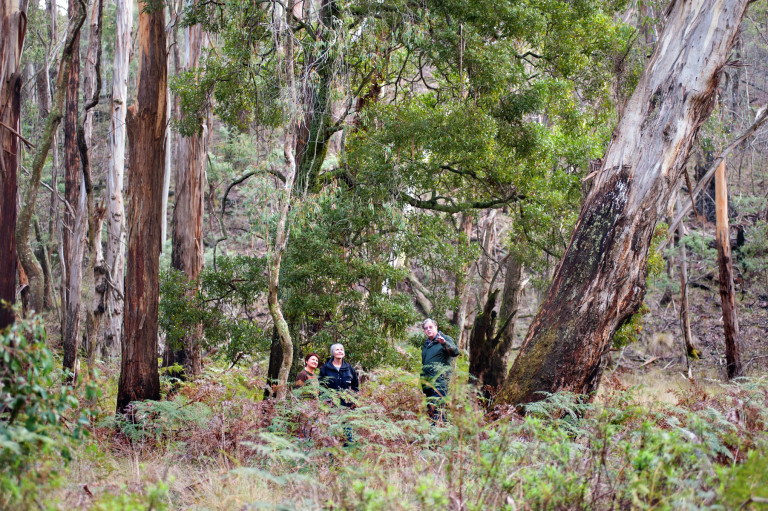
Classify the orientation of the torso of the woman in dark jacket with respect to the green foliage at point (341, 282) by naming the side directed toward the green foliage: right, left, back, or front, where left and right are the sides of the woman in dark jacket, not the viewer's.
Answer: back

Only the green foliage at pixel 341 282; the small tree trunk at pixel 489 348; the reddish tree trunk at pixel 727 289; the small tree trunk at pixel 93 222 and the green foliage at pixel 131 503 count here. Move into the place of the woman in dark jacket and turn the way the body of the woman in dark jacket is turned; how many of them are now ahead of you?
1

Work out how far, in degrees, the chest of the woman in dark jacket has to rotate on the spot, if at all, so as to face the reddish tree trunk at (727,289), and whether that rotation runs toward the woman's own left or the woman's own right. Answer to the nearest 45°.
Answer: approximately 135° to the woman's own left

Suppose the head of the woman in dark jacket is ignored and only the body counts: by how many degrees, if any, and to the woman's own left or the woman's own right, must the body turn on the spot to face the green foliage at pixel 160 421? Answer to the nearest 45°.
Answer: approximately 90° to the woman's own right

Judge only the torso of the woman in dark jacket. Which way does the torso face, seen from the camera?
toward the camera

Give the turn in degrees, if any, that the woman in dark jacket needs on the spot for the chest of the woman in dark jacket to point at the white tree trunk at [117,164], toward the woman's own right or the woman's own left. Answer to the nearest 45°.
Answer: approximately 135° to the woman's own right

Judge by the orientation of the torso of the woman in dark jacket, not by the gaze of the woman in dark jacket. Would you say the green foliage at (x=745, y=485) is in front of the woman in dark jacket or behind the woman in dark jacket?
in front

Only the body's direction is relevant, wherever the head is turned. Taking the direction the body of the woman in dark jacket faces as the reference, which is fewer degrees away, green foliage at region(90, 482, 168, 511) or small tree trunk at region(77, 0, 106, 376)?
the green foliage

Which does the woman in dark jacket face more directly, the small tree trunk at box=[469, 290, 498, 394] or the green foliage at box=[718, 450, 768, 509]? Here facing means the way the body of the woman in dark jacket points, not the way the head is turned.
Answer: the green foliage

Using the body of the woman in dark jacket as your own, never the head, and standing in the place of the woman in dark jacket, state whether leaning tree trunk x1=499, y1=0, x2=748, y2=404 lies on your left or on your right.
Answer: on your left

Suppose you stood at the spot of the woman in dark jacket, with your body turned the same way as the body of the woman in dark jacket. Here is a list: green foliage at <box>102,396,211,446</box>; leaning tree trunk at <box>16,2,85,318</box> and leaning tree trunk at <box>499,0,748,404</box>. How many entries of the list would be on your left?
1

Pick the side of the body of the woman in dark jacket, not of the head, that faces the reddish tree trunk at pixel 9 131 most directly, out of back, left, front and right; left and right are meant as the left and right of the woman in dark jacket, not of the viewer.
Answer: right
